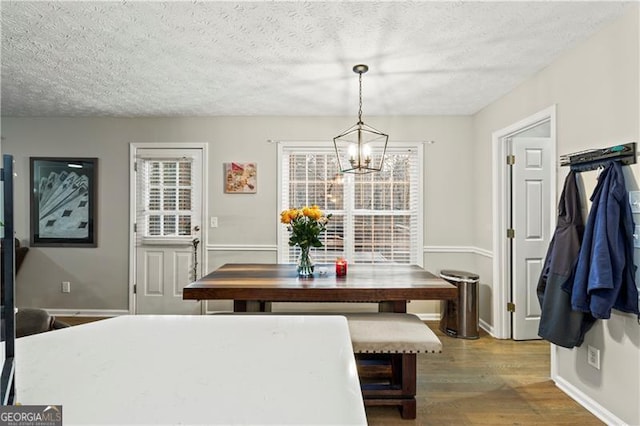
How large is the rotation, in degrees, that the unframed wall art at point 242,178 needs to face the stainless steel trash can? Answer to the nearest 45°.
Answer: approximately 45° to its left

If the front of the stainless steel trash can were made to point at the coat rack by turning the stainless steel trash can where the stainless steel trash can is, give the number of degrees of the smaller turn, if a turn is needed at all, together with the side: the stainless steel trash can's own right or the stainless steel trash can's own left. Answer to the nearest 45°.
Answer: approximately 90° to the stainless steel trash can's own left

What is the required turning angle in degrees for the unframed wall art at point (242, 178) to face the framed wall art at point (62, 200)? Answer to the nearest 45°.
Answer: approximately 90° to its right

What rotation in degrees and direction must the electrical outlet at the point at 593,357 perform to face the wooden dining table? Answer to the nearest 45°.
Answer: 0° — it already faces it

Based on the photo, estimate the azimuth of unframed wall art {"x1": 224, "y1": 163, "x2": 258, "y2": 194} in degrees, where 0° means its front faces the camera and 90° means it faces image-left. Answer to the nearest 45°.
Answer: approximately 0°

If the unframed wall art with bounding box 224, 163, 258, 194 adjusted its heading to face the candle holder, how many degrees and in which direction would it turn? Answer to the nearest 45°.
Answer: approximately 45° to its left

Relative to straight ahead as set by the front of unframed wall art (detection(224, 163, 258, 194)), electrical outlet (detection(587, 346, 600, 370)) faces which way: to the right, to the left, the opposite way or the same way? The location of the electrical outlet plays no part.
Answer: to the right

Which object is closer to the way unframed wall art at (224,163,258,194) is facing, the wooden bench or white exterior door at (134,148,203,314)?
the wooden bench

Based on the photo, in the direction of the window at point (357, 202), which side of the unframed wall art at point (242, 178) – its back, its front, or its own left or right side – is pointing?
left

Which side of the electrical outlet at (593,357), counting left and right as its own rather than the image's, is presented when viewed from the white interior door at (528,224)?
right
